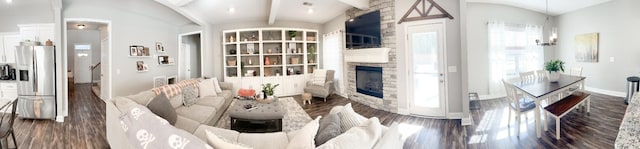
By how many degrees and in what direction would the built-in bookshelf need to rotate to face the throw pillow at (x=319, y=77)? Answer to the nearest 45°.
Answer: approximately 45° to its left

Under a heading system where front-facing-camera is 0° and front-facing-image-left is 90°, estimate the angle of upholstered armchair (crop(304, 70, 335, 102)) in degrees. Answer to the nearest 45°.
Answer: approximately 45°

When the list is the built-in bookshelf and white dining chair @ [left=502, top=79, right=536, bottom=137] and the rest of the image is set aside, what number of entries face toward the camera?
1

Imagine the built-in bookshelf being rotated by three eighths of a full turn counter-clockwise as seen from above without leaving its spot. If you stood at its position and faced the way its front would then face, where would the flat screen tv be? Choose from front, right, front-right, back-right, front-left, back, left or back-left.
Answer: right

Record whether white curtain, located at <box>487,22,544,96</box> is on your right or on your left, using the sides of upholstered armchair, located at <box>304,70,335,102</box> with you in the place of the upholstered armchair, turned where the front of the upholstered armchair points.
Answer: on your left

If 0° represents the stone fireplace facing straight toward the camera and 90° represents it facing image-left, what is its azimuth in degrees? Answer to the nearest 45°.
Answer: approximately 45°

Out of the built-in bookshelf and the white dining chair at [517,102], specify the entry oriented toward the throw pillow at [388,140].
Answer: the built-in bookshelf

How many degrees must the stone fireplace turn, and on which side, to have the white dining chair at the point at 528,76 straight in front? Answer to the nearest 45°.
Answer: approximately 90° to its left

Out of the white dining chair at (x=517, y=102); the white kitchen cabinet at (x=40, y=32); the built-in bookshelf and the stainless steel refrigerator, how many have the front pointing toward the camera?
3

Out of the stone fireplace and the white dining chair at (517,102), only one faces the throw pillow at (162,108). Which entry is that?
the stone fireplace

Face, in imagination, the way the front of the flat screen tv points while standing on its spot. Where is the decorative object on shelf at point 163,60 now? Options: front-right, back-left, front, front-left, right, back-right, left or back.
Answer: front-right

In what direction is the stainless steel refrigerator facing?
toward the camera

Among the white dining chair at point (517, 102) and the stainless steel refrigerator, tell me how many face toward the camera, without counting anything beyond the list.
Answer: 1

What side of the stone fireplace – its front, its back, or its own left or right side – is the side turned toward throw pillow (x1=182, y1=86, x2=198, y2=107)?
front
